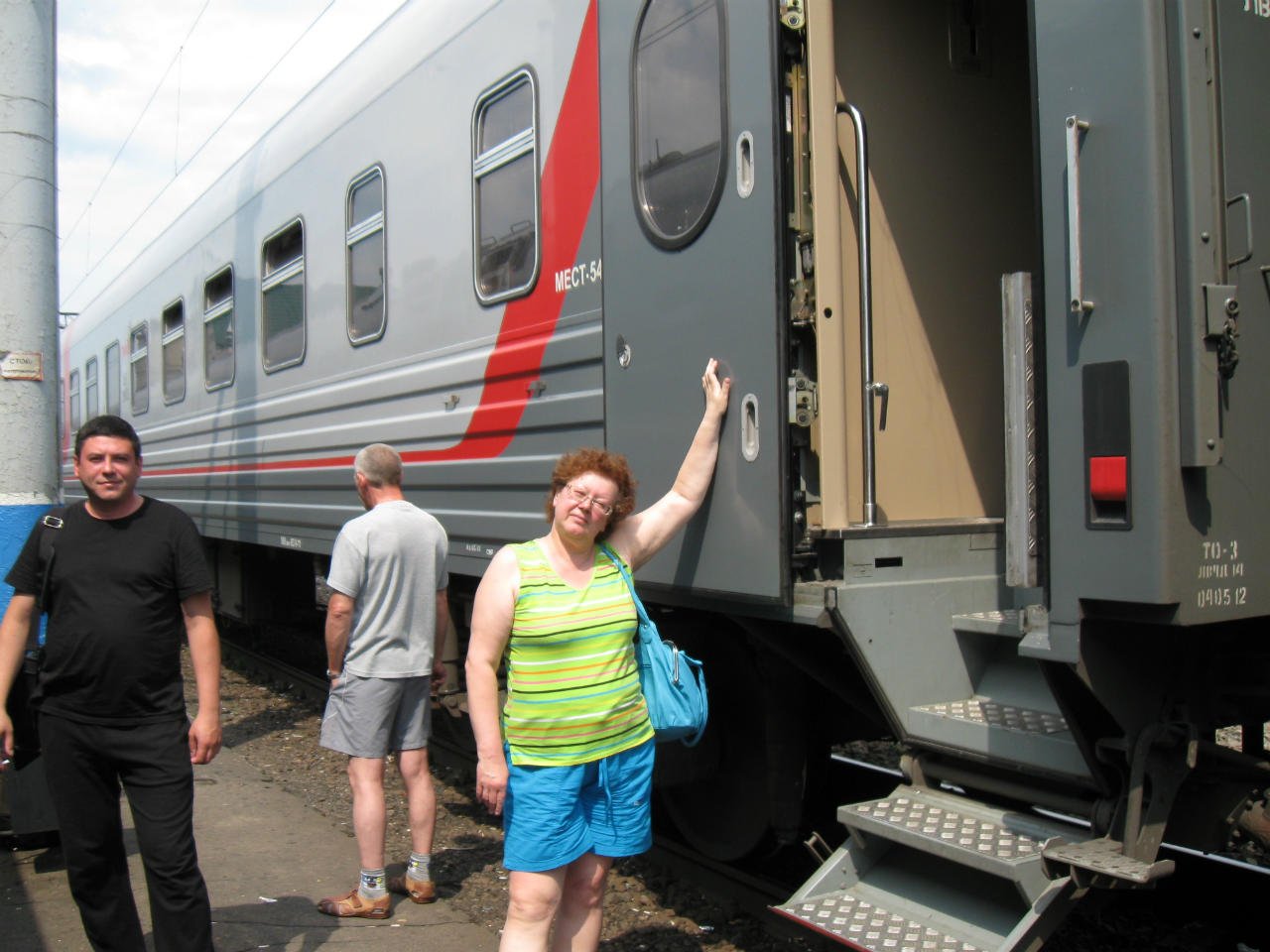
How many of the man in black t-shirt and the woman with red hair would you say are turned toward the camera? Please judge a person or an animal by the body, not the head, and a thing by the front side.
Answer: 2

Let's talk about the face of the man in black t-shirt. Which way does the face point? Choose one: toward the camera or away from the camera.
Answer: toward the camera

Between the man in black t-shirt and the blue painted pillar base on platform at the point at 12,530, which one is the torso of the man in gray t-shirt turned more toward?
the blue painted pillar base on platform

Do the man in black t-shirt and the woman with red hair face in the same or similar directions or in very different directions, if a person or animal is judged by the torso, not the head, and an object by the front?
same or similar directions

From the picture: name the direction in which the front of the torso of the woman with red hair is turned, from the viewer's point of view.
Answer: toward the camera

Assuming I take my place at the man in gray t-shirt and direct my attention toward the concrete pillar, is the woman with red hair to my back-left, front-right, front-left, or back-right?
back-left

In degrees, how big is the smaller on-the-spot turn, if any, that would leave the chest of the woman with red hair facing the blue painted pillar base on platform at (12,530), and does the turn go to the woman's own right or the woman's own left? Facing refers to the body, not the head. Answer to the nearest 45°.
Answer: approximately 135° to the woman's own right

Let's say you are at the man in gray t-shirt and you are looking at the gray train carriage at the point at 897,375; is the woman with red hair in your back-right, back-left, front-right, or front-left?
front-right

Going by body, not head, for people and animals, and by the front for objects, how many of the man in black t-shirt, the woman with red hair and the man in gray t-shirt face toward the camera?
2

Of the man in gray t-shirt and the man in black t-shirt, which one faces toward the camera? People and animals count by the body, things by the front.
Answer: the man in black t-shirt

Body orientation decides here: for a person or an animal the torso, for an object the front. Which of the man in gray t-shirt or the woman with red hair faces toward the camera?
the woman with red hair

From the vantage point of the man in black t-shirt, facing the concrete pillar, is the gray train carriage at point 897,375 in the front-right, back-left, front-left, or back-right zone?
back-right

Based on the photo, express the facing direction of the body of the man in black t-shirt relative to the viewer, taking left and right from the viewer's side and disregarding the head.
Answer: facing the viewer

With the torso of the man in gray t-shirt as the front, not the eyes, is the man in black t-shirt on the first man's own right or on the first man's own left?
on the first man's own left

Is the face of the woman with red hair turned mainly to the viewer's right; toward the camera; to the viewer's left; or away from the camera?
toward the camera
